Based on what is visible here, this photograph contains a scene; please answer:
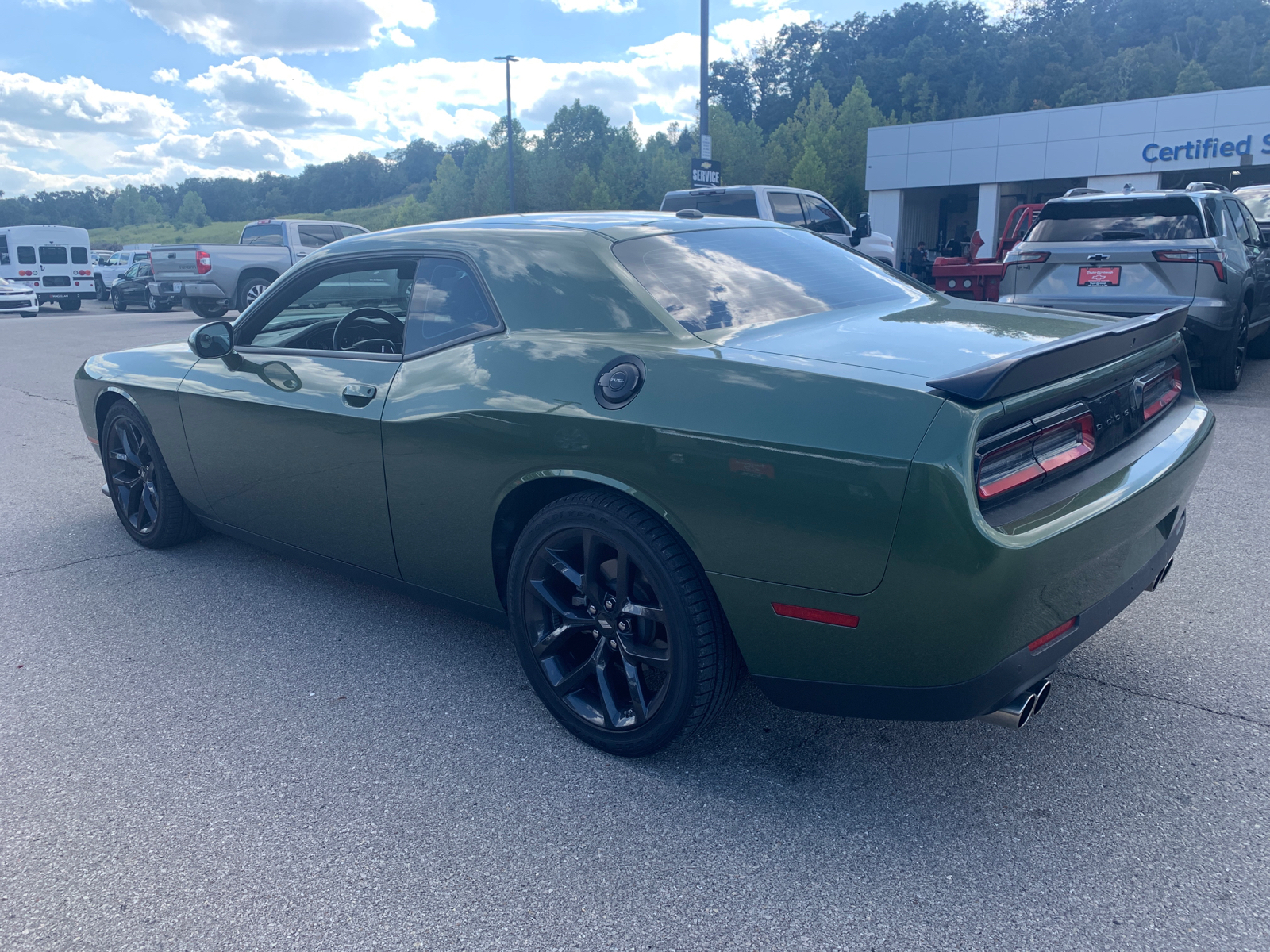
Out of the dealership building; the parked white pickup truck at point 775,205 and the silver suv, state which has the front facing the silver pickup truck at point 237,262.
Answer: the dealership building

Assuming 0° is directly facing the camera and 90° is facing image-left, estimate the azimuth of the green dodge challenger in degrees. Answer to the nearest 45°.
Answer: approximately 135°

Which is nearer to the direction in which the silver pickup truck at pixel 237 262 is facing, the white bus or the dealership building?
the dealership building

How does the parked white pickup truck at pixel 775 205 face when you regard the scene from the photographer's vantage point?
facing away from the viewer and to the right of the viewer

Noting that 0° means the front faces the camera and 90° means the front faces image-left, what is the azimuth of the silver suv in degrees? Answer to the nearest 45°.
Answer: approximately 225°

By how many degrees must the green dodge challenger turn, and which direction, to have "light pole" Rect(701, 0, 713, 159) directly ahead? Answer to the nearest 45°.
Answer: approximately 45° to its right

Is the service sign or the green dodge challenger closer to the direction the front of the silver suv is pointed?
the service sign

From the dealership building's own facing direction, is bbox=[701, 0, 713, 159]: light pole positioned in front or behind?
in front

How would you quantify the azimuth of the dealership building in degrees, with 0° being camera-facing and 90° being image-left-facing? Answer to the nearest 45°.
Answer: approximately 45°

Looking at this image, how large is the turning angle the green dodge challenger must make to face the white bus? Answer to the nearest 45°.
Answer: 0° — it already faces it

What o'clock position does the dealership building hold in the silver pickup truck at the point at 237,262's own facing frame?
The dealership building is roughly at 1 o'clock from the silver pickup truck.

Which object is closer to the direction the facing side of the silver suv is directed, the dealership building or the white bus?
the dealership building

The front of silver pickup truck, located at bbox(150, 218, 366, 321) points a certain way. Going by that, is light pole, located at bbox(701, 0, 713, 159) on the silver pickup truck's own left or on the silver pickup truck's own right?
on the silver pickup truck's own right

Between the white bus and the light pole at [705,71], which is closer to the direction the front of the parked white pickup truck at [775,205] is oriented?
the light pole
